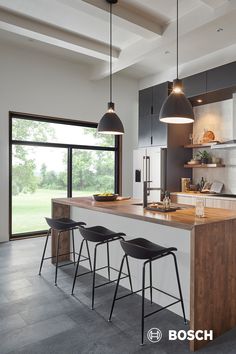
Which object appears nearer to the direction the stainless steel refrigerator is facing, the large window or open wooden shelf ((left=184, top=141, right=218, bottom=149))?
the large window

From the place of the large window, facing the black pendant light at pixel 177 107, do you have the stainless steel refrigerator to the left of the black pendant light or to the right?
left

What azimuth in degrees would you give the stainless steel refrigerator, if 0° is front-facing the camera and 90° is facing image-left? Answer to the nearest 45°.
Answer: approximately 45°

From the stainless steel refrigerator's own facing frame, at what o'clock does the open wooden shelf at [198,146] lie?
The open wooden shelf is roughly at 8 o'clock from the stainless steel refrigerator.

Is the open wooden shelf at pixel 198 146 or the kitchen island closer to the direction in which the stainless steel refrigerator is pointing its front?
the kitchen island

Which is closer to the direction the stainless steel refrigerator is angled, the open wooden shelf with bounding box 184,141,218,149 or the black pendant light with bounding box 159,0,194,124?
the black pendant light

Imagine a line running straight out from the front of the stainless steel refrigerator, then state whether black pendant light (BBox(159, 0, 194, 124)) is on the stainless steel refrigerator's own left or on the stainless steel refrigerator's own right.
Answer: on the stainless steel refrigerator's own left

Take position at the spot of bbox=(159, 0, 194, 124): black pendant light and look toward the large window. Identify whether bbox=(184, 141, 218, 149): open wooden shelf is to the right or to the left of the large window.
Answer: right

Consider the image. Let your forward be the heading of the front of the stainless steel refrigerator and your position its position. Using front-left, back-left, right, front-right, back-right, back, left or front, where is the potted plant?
back-left

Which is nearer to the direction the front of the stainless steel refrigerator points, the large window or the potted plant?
the large window

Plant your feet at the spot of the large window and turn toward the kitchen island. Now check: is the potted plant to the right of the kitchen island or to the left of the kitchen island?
left

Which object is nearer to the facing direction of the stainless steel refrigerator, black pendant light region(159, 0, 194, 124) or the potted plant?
the black pendant light
